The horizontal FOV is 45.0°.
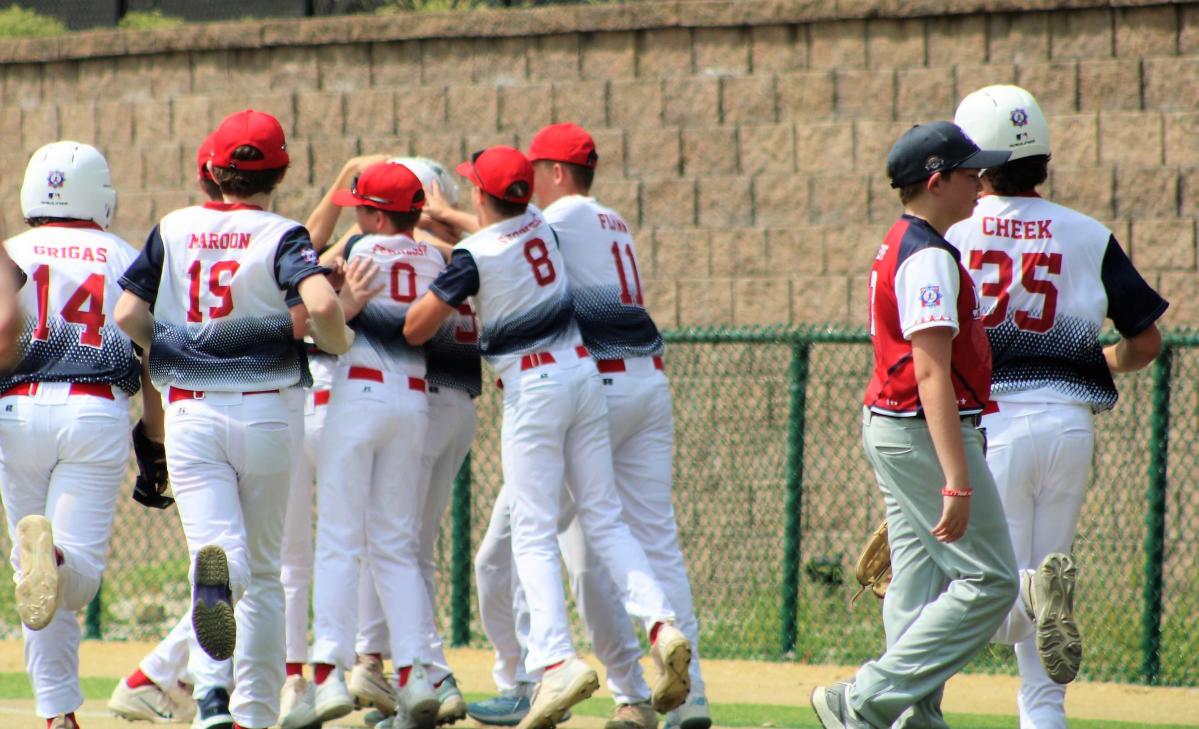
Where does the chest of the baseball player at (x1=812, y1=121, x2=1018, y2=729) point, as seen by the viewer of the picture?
to the viewer's right

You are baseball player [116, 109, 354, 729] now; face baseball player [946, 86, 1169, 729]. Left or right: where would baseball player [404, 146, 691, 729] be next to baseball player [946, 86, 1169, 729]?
left

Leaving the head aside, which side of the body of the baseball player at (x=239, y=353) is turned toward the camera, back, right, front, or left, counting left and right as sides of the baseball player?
back

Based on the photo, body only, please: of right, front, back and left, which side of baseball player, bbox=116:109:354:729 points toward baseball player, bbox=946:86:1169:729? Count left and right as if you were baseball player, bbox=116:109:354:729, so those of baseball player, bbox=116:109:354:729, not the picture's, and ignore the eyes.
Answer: right

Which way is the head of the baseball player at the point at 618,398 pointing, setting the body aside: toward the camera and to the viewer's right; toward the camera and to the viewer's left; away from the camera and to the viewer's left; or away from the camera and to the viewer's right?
away from the camera and to the viewer's left

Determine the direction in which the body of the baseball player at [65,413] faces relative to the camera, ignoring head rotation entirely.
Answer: away from the camera

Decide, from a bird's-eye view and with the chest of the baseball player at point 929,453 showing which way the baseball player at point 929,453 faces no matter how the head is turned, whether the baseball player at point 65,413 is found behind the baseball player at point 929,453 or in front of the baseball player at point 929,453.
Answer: behind

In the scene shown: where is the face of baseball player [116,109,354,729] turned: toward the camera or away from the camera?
away from the camera

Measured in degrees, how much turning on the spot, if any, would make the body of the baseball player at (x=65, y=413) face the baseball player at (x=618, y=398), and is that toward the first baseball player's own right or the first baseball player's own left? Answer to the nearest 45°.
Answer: approximately 90° to the first baseball player's own right

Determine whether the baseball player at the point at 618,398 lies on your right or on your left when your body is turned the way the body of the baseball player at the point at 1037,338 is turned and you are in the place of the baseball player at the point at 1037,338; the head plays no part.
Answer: on your left

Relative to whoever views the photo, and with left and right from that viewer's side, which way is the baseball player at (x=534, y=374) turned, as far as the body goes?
facing away from the viewer and to the left of the viewer

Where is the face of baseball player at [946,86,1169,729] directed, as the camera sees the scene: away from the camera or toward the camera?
away from the camera

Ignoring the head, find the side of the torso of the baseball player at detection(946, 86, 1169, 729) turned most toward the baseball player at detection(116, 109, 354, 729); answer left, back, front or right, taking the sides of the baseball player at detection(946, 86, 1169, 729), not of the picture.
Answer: left

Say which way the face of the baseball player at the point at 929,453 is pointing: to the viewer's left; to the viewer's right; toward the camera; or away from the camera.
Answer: to the viewer's right

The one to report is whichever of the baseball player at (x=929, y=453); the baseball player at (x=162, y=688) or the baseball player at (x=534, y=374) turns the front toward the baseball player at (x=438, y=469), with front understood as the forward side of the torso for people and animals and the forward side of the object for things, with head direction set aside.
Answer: the baseball player at (x=534, y=374)
